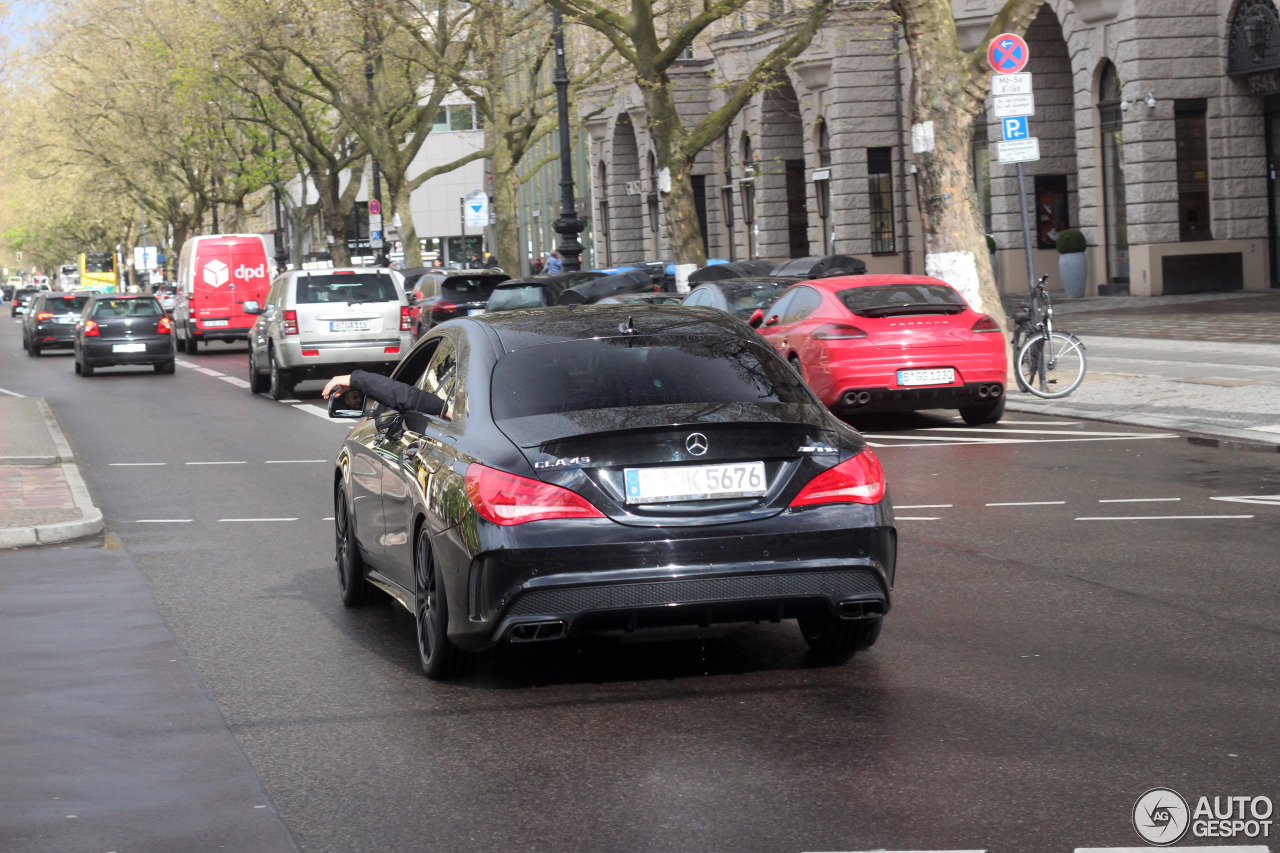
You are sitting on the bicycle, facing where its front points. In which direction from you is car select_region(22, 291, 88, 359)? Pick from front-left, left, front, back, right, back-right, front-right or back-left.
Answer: back

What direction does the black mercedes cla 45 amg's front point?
away from the camera

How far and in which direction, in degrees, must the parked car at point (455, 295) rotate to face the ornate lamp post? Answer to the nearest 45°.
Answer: approximately 90° to its right

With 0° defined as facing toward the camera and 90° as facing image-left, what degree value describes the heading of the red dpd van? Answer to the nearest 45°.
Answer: approximately 180°

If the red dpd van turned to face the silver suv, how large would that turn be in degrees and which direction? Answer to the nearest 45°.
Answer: approximately 180°

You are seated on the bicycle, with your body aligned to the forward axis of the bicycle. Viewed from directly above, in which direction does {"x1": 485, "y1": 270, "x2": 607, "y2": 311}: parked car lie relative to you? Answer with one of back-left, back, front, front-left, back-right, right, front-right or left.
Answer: back

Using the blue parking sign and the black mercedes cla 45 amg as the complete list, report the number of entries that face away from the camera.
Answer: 1

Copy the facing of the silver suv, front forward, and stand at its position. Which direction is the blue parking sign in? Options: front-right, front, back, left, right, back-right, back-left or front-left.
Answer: back-right

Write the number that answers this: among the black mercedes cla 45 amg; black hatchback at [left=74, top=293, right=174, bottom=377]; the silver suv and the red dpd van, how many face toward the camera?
0

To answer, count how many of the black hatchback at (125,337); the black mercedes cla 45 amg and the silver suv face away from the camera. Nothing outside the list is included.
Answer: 3

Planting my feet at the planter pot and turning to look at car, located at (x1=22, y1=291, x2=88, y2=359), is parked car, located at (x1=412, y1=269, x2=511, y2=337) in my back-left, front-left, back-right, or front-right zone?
front-left

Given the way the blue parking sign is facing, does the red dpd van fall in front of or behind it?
behind

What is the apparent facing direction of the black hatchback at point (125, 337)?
away from the camera

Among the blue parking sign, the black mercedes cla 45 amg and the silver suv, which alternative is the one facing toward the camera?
the blue parking sign

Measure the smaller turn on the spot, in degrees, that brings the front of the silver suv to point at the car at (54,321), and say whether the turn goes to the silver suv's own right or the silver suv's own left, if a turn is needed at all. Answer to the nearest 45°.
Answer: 0° — it already faces it

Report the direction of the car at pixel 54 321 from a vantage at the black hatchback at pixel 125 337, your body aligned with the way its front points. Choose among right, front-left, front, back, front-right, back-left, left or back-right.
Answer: front

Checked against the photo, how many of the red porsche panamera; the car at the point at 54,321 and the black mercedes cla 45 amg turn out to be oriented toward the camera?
0

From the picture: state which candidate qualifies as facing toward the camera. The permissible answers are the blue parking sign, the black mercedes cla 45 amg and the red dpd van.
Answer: the blue parking sign

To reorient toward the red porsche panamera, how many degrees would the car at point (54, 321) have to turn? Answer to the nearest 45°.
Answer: approximately 180°
